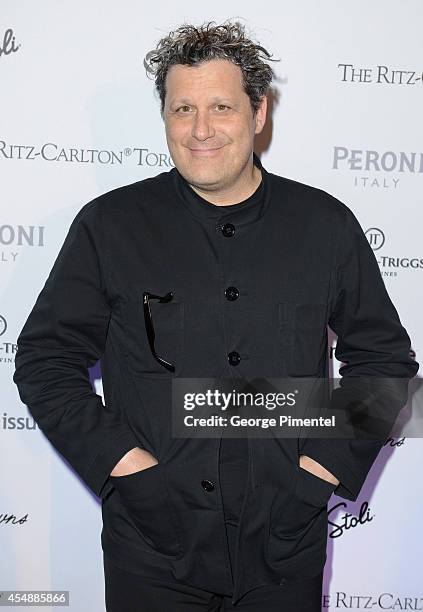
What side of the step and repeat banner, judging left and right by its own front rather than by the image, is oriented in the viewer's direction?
front

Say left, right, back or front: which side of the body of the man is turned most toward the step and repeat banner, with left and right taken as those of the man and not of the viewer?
back

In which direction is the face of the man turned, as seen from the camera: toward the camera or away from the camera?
toward the camera

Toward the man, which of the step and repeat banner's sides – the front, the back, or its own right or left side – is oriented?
front

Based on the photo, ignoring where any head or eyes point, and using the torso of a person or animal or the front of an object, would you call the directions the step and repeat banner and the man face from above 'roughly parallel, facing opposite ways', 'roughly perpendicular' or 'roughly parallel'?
roughly parallel

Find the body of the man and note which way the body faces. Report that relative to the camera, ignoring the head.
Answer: toward the camera

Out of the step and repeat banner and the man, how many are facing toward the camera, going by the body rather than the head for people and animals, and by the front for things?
2
